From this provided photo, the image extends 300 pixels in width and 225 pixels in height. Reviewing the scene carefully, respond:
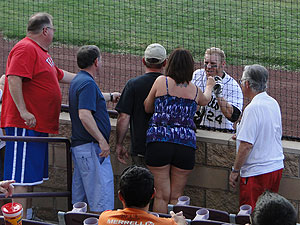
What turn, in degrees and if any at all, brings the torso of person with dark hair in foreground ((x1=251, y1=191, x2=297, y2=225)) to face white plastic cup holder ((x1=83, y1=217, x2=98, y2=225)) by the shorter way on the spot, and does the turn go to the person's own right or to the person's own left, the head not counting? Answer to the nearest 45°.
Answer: approximately 45° to the person's own left

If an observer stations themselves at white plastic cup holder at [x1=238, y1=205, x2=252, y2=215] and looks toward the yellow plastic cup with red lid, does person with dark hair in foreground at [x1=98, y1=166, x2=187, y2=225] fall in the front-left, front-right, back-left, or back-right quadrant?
front-left

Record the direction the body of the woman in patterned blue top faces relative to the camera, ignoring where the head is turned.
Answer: away from the camera

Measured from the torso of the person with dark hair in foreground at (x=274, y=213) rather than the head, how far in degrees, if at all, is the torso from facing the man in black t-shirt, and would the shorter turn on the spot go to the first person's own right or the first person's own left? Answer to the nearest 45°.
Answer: approximately 45° to the first person's own left

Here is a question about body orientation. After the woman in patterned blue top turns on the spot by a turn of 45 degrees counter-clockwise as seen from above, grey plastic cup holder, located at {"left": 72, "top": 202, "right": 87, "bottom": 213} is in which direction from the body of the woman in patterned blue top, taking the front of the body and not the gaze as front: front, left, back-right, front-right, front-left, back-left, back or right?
left

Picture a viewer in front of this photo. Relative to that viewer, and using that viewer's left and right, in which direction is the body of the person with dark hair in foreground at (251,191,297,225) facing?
facing away from the viewer

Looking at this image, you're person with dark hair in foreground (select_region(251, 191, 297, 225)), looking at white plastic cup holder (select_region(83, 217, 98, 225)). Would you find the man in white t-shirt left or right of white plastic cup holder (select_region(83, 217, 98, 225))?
right

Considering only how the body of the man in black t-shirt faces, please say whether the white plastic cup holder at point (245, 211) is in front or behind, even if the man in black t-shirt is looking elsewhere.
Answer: behind

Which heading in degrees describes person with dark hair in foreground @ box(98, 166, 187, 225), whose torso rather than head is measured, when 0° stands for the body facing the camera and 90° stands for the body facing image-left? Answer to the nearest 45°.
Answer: approximately 180°

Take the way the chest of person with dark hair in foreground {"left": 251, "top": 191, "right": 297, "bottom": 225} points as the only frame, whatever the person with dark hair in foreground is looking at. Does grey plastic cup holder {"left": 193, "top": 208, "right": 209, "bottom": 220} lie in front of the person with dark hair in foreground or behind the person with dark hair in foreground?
in front

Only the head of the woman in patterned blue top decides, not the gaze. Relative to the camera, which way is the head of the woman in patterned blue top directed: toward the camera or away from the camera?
away from the camera

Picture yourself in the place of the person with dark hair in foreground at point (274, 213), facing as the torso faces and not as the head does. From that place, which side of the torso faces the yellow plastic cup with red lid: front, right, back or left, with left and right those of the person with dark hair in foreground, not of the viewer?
left

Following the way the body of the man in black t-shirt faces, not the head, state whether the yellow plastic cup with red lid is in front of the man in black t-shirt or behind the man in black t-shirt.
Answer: behind

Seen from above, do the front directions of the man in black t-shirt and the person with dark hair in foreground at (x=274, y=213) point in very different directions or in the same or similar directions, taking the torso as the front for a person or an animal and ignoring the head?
same or similar directions

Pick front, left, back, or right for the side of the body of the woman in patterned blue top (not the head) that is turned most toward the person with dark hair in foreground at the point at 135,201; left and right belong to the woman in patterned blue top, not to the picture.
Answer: back

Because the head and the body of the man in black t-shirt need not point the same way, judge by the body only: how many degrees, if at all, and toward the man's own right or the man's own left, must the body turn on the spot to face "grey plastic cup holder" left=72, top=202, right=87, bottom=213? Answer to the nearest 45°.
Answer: approximately 135° to the man's own left

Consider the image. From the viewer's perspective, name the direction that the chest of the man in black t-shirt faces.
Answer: away from the camera
